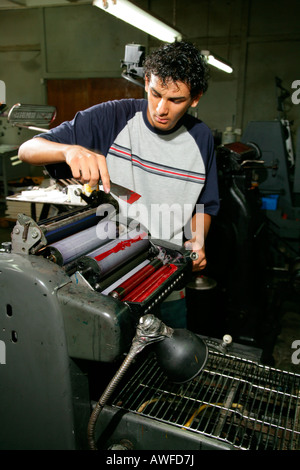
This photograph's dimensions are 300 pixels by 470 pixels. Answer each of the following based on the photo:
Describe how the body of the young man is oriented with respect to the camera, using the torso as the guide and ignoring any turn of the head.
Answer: toward the camera

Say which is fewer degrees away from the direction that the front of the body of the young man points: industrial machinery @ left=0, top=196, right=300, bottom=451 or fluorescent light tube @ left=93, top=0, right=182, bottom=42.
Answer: the industrial machinery

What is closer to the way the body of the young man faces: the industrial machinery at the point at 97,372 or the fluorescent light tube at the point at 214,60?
the industrial machinery

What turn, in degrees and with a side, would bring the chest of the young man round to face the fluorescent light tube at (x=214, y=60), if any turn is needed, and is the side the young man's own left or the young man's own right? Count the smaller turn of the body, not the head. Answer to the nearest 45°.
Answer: approximately 180°

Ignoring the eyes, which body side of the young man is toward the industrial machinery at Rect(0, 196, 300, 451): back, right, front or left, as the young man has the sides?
front

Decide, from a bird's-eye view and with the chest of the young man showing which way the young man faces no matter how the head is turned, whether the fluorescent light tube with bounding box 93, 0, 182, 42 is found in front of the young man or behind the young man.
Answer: behind

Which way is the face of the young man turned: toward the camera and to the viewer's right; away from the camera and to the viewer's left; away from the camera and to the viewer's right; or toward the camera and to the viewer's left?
toward the camera and to the viewer's left
